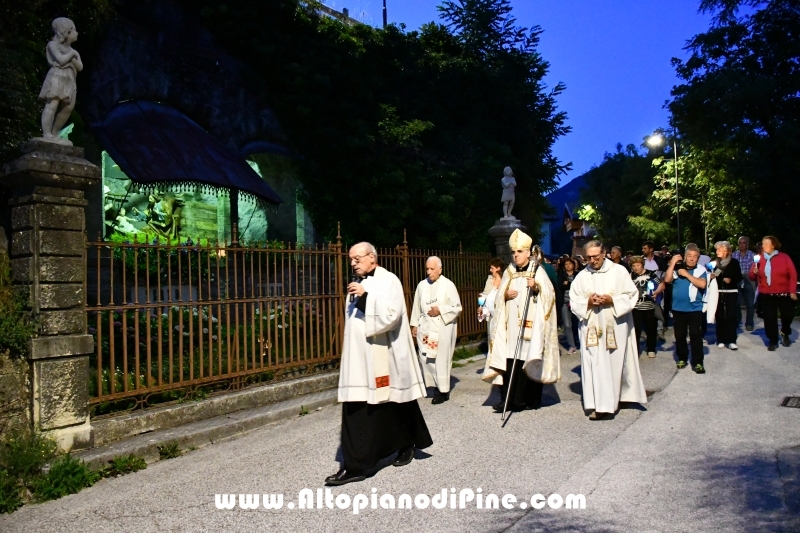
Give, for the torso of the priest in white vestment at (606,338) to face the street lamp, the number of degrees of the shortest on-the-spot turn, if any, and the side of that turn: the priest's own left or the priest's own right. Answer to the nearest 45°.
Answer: approximately 135° to the priest's own right

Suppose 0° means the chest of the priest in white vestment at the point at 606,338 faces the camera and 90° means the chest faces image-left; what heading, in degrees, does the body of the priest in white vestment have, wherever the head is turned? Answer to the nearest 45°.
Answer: approximately 45°

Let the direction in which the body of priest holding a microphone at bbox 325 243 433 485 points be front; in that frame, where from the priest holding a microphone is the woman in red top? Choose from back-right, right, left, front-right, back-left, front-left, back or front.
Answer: back

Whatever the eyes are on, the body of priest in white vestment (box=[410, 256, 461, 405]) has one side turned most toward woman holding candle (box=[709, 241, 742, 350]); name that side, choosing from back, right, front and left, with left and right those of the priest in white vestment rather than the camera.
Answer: back

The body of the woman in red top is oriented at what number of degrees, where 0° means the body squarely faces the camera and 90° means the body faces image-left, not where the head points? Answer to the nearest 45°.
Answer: approximately 45°

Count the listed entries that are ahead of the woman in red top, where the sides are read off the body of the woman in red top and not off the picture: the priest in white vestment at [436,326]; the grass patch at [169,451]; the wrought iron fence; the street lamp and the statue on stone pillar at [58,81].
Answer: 4

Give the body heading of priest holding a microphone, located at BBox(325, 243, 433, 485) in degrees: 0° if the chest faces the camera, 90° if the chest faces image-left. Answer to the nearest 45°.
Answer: approximately 45°

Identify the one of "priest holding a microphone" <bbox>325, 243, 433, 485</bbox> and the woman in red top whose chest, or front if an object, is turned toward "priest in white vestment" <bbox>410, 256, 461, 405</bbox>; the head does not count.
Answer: the woman in red top

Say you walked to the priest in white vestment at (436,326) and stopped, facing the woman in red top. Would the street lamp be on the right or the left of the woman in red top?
left
